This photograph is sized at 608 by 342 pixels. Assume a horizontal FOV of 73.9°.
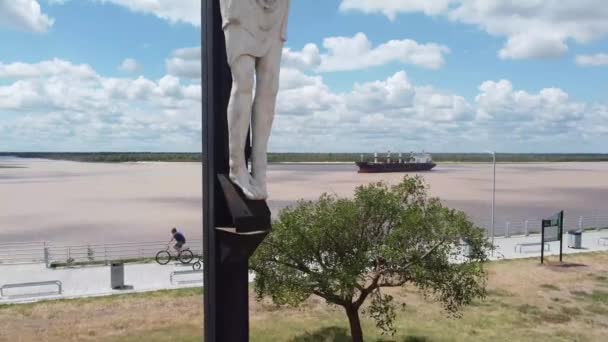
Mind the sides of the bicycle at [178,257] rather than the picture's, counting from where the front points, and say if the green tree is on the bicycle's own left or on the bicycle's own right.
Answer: on the bicycle's own left

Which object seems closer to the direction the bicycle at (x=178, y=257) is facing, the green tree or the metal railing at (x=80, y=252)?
the metal railing

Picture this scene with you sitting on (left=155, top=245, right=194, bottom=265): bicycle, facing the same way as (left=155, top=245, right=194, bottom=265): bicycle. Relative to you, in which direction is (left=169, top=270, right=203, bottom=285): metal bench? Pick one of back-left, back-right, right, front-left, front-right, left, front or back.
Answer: left

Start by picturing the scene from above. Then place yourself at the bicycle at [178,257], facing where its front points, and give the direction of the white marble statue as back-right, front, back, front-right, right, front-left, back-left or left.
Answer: left

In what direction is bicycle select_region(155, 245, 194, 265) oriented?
to the viewer's left

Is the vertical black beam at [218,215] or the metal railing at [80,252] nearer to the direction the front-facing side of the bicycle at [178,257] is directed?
the metal railing
